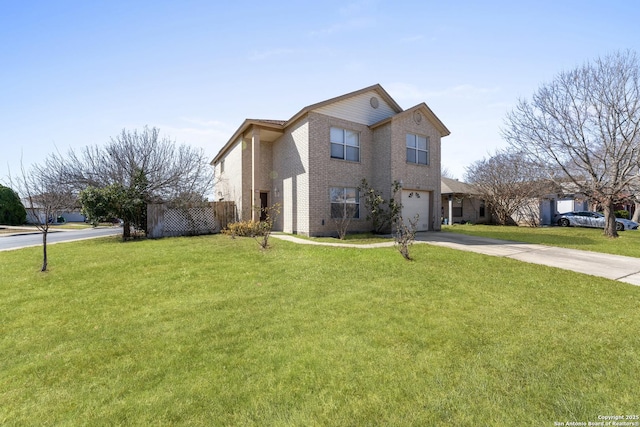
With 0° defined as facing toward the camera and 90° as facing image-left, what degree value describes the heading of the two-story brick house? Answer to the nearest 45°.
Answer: approximately 315°

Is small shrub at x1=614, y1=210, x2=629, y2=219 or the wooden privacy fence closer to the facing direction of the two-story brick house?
the small shrub

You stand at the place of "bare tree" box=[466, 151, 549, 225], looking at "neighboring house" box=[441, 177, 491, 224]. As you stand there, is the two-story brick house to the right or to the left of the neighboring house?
left

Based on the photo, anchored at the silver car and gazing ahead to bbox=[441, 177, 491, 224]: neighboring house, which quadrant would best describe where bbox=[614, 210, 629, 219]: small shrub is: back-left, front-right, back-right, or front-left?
back-right

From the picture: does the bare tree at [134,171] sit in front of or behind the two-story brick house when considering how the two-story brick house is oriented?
behind

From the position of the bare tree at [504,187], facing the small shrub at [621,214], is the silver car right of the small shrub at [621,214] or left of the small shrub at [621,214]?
right

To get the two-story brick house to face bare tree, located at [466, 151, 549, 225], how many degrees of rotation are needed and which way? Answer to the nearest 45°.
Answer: approximately 90° to its left

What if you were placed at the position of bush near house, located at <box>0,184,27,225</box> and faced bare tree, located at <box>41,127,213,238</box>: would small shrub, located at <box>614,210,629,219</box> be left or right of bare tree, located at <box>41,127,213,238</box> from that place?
left

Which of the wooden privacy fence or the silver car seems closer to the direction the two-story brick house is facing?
the silver car

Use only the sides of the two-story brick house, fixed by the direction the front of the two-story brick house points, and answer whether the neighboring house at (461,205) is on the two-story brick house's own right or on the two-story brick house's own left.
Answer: on the two-story brick house's own left

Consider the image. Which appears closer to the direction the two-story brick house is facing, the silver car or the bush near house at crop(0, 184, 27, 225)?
the silver car

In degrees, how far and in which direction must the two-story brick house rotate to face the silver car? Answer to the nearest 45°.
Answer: approximately 90° to its left

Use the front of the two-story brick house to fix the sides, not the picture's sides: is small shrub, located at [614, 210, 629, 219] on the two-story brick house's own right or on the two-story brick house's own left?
on the two-story brick house's own left
